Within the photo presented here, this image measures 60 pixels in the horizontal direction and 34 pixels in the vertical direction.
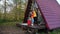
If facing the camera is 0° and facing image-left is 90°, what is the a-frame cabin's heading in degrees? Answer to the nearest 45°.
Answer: approximately 45°
